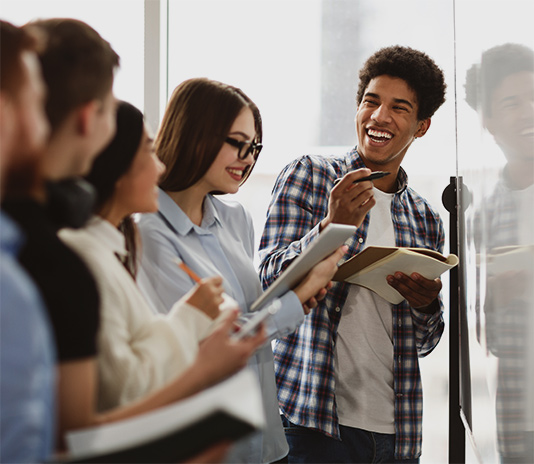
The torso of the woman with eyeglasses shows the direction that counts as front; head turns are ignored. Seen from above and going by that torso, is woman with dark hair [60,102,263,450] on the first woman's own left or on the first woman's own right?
on the first woman's own right

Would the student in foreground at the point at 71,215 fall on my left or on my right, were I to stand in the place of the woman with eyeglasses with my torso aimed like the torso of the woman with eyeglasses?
on my right

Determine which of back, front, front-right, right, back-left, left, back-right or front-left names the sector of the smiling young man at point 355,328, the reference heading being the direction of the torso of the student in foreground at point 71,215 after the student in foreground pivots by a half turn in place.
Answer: back

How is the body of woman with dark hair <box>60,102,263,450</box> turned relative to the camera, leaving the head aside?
to the viewer's right

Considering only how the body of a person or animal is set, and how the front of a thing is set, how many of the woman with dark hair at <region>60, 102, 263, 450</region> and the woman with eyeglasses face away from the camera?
0

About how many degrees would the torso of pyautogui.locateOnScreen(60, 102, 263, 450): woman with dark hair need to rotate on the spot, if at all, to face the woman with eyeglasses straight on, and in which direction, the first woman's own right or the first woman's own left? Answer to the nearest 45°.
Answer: approximately 90° to the first woman's own left

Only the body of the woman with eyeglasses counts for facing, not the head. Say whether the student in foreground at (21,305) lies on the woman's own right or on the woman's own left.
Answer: on the woman's own right

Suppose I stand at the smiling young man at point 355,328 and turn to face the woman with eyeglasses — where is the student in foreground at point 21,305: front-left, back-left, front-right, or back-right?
front-left

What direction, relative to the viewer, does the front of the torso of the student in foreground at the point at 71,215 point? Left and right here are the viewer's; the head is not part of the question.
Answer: facing away from the viewer and to the right of the viewer

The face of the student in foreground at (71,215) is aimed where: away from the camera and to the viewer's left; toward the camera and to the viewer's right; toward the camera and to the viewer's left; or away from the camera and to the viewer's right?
away from the camera and to the viewer's right

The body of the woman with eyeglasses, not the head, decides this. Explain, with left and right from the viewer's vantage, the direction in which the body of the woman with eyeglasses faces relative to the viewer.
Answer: facing the viewer and to the right of the viewer

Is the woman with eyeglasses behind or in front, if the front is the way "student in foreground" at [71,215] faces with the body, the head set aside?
in front
